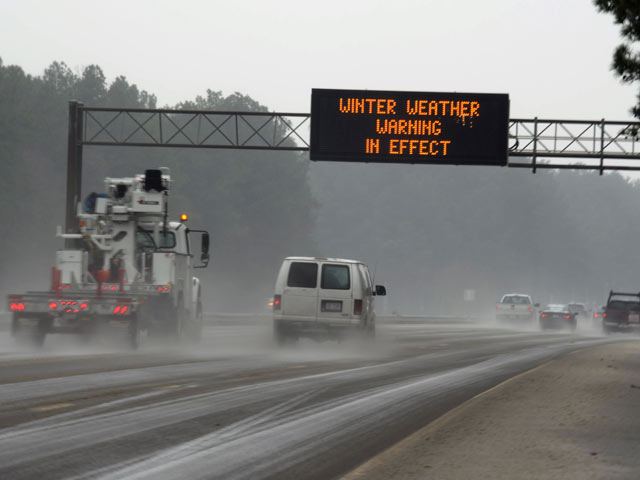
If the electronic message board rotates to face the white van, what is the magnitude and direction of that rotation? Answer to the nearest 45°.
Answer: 0° — it already faces it

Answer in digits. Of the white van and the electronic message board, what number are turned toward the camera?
1

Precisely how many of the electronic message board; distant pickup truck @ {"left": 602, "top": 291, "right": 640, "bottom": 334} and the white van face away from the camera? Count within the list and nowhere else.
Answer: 2

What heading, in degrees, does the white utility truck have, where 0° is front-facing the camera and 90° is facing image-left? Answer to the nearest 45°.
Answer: approximately 225°

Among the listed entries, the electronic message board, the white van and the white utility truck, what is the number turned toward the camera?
1

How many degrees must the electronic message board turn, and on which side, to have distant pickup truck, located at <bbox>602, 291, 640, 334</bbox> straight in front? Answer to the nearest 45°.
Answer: approximately 135° to its left

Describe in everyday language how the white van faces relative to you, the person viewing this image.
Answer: facing away from the viewer

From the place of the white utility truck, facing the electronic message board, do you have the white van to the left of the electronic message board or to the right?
right

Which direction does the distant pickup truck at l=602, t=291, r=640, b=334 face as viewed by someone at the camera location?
facing away from the viewer

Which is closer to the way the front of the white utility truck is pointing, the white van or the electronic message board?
the electronic message board

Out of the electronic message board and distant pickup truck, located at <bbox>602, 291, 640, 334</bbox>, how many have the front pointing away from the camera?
1

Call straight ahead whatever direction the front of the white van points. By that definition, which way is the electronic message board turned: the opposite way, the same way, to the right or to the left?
the opposite way

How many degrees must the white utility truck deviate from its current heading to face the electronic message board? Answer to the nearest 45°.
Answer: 0° — it already faces it
